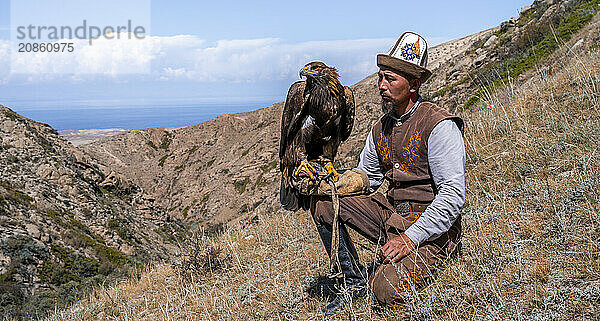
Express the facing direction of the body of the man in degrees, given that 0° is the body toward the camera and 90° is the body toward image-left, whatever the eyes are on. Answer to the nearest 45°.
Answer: approximately 45°
